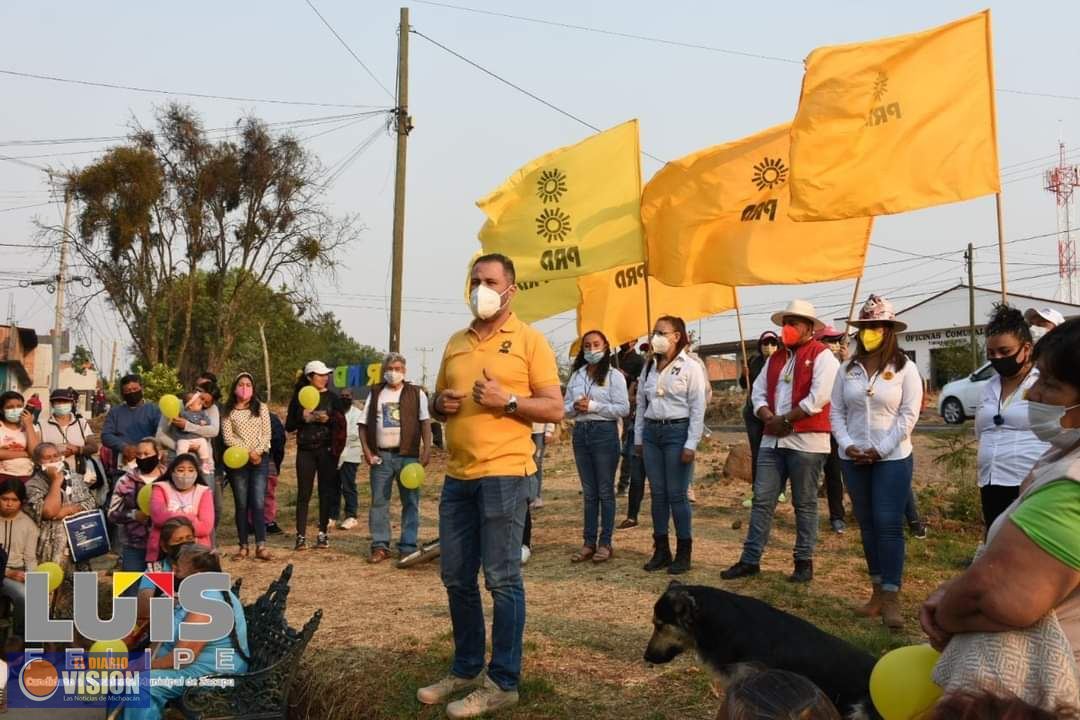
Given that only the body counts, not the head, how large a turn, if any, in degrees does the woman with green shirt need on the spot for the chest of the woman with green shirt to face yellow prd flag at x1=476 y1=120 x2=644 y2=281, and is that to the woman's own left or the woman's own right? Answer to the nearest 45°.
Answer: approximately 45° to the woman's own right

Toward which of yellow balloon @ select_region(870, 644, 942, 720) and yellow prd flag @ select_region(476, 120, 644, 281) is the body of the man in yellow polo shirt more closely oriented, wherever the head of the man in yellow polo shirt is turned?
the yellow balloon

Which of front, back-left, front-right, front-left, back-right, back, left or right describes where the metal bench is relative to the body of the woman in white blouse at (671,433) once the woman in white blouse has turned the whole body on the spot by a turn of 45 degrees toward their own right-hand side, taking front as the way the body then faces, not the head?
front-left

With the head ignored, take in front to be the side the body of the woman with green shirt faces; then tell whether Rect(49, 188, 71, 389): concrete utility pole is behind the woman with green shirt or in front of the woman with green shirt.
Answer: in front

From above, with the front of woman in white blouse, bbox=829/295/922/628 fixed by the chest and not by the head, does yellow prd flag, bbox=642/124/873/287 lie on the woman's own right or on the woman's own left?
on the woman's own right

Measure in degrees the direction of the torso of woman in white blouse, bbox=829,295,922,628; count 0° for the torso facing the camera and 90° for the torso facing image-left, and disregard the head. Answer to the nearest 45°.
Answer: approximately 45°

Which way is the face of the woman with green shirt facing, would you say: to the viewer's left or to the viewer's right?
to the viewer's left

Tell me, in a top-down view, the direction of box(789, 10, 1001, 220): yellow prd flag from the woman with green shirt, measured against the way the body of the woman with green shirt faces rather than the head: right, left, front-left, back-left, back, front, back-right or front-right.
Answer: right

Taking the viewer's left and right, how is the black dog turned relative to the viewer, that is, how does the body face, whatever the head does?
facing to the left of the viewer

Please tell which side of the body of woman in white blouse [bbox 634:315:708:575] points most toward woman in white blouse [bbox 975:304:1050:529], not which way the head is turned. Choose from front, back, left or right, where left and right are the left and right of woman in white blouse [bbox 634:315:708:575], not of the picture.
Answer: left

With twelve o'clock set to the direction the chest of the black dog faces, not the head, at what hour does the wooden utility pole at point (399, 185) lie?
The wooden utility pole is roughly at 2 o'clock from the black dog.

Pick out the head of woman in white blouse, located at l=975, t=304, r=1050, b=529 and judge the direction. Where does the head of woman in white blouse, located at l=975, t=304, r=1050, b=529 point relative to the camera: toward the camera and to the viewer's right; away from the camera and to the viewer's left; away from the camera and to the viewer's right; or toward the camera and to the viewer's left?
toward the camera and to the viewer's left

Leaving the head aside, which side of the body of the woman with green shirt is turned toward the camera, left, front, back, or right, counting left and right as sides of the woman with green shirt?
left

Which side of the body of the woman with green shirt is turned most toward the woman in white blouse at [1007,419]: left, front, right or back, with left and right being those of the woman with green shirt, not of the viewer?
right

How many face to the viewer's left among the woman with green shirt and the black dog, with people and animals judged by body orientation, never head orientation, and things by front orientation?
2
